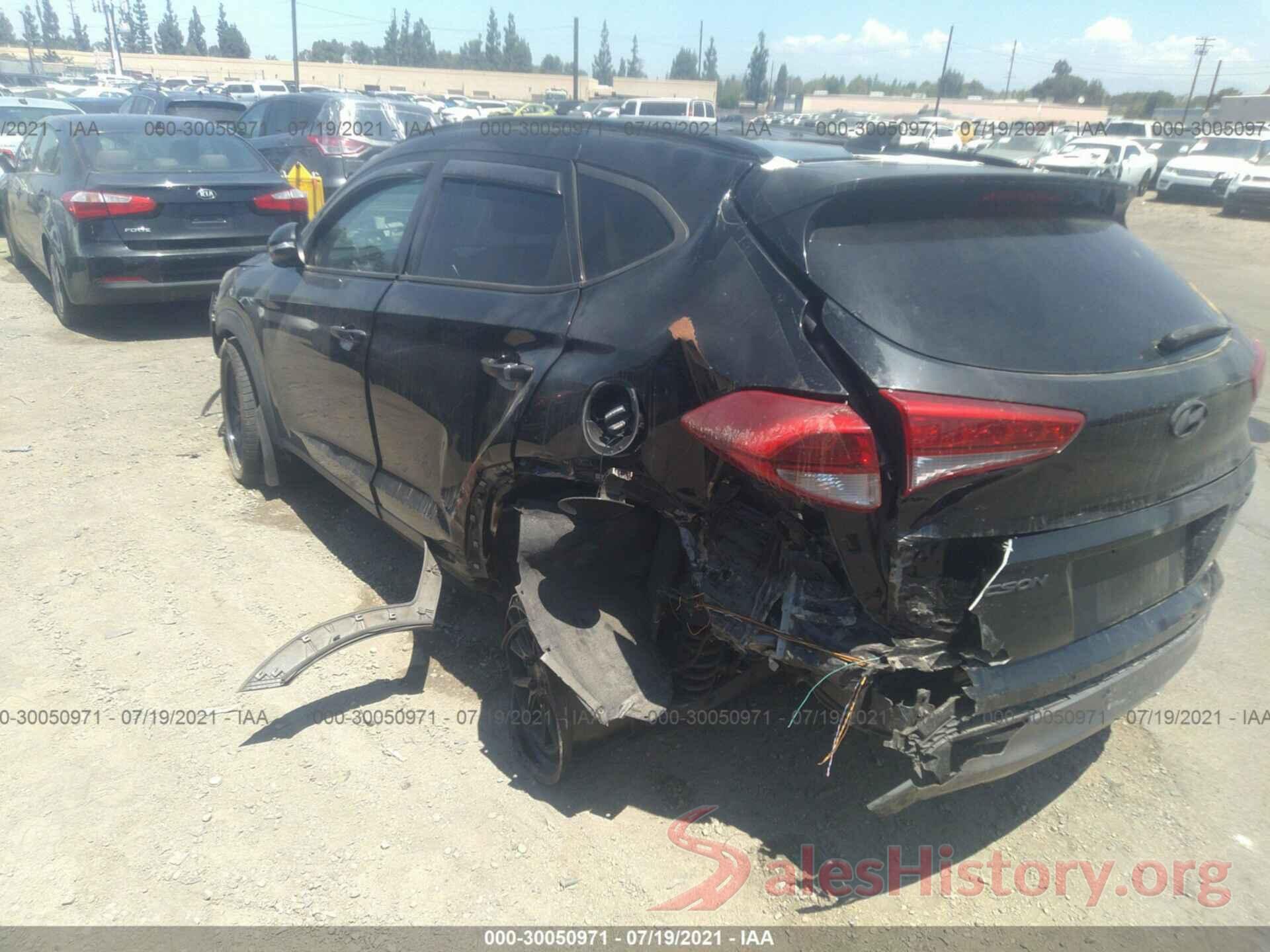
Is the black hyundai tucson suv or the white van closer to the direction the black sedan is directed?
the white van

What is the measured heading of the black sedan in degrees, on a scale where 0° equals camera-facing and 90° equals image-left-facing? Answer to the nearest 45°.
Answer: approximately 135°

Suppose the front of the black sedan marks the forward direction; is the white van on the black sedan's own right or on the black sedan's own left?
on the black sedan's own right

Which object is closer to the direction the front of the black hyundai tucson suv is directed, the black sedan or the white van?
the black sedan

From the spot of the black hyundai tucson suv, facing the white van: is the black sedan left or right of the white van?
left

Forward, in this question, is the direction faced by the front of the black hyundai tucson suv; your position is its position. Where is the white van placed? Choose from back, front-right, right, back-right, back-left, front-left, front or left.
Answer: front-right

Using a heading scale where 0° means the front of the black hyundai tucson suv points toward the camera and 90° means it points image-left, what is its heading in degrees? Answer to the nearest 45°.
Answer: approximately 135°

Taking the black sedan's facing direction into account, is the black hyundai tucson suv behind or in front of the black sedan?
behind

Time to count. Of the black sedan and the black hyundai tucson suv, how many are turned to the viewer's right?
0

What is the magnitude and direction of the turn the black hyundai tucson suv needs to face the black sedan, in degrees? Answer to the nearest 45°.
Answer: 0° — it already faces it
